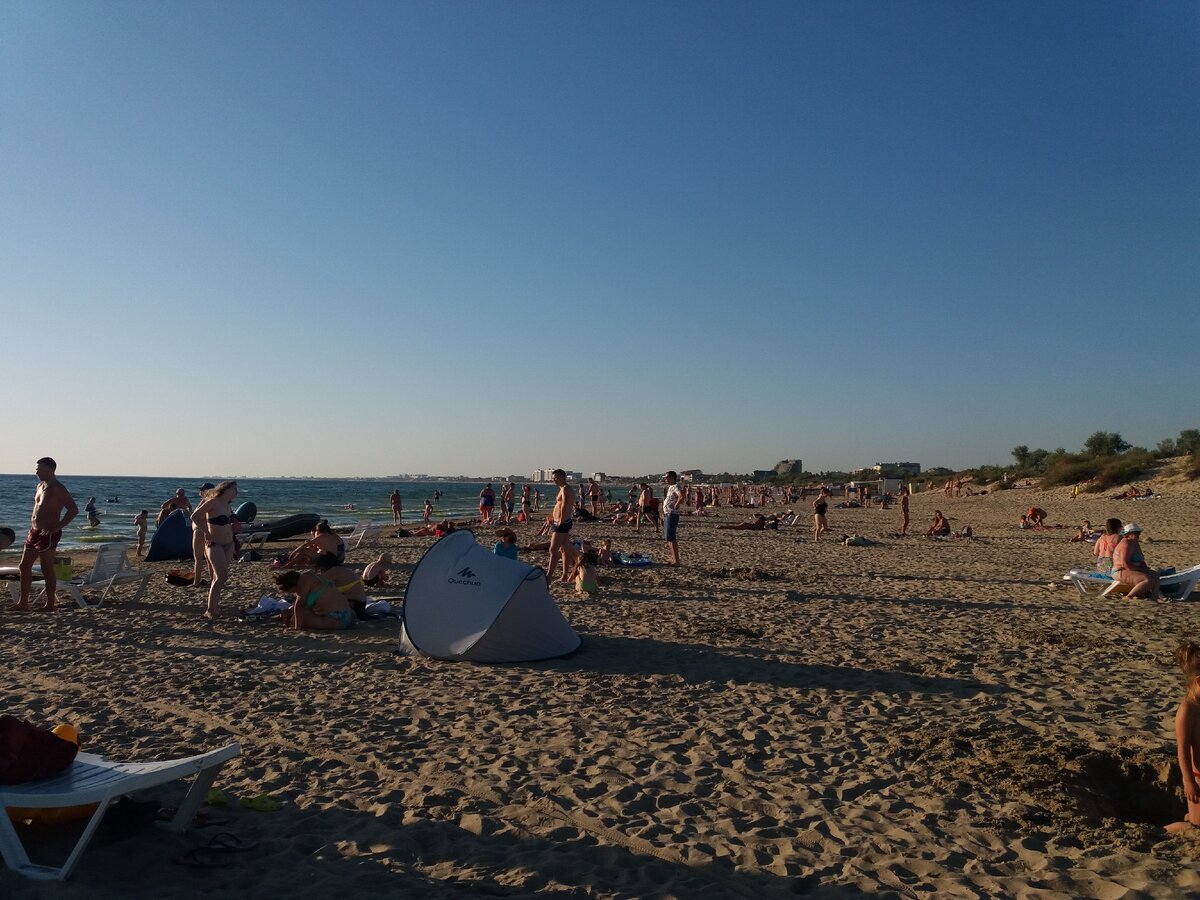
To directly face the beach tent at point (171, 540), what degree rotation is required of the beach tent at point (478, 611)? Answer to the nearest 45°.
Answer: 0° — it already faces it

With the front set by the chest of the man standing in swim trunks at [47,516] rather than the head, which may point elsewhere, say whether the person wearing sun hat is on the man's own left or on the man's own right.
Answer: on the man's own left

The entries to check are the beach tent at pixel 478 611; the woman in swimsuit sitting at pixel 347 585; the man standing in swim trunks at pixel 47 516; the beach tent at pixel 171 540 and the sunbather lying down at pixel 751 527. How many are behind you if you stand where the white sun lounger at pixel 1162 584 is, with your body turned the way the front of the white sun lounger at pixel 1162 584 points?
0

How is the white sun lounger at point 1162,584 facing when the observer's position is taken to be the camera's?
facing to the left of the viewer

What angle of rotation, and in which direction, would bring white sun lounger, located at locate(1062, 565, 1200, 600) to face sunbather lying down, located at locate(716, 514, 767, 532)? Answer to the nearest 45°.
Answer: approximately 45° to its right

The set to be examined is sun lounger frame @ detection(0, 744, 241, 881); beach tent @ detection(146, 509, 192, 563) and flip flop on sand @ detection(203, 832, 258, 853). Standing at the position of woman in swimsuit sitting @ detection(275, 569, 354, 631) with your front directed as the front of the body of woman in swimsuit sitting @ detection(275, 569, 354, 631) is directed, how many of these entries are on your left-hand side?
2

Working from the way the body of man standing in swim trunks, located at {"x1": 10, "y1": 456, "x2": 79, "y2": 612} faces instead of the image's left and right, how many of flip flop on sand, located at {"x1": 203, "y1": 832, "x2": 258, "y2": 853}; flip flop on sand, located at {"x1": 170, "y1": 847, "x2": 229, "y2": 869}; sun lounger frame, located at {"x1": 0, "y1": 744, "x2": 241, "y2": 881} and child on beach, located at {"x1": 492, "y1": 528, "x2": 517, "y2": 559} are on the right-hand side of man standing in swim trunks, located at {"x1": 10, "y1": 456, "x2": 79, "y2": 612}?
0

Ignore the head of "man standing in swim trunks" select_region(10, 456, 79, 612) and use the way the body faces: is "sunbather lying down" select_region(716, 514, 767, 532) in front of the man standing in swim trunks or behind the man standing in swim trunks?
behind

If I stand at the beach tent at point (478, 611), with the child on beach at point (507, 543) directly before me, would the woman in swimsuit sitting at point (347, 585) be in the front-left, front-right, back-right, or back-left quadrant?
front-left

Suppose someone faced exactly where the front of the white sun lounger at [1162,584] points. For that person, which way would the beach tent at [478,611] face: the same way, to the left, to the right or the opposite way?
the same way

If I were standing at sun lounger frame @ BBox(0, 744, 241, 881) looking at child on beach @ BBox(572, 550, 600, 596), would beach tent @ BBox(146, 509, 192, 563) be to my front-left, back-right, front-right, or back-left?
front-left

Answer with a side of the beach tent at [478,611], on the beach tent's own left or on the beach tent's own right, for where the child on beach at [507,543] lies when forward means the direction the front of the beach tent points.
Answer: on the beach tent's own right

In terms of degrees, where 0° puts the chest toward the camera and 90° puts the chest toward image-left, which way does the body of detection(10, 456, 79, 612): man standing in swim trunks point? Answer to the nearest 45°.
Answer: approximately 45°
